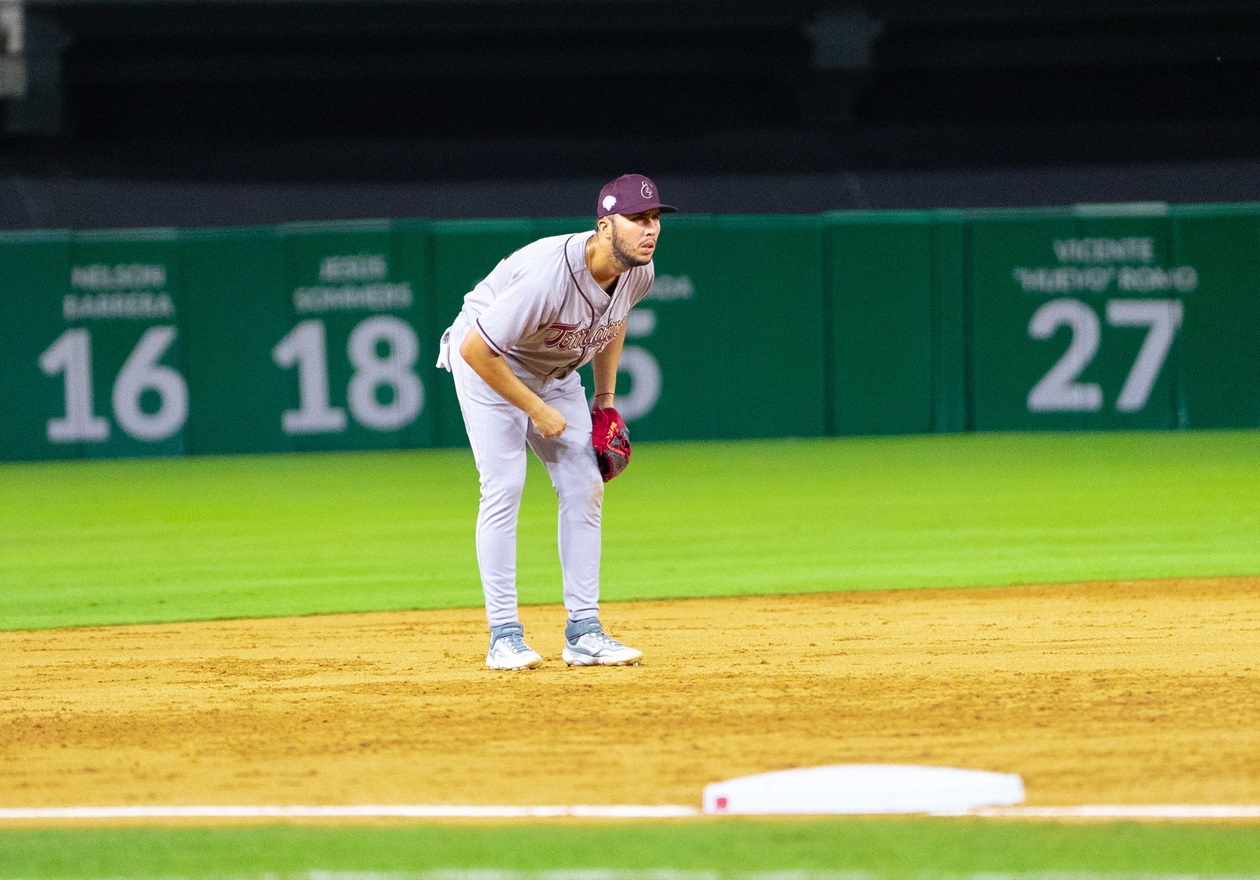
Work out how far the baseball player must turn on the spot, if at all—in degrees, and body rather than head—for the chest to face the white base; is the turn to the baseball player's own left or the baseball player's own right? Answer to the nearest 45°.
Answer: approximately 45° to the baseball player's own right

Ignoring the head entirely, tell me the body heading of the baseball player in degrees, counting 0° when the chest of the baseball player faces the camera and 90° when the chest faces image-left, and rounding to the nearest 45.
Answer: approximately 315°
